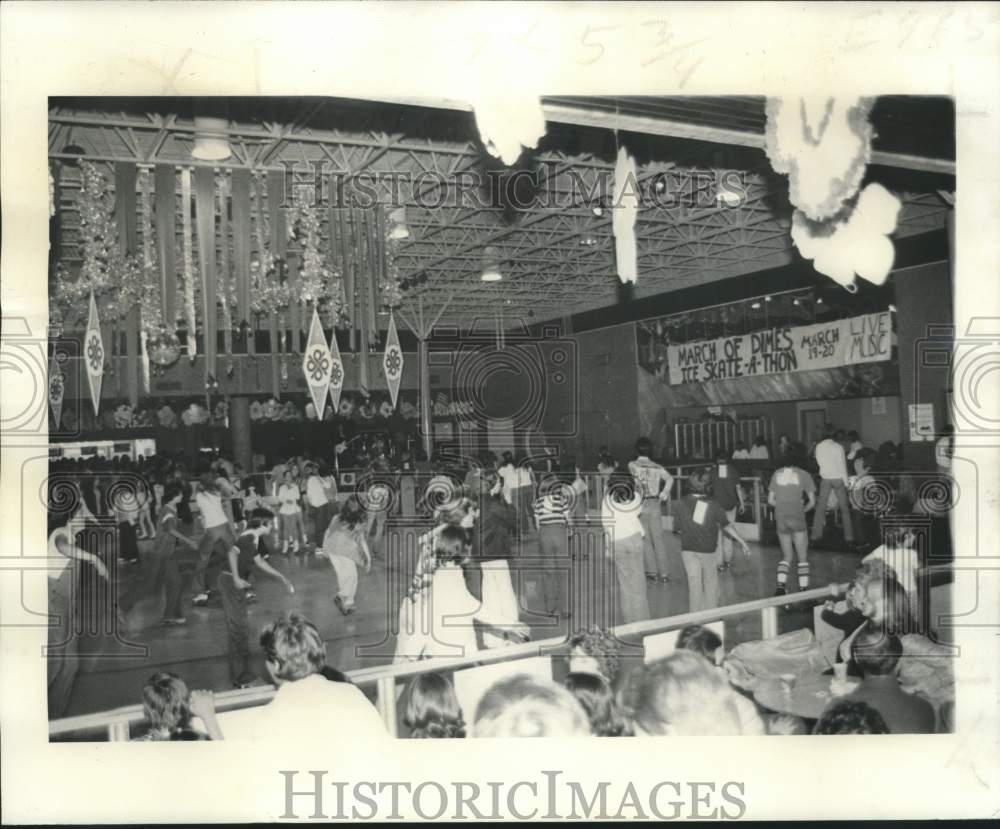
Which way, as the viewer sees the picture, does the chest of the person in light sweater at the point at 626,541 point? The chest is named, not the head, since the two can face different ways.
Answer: away from the camera

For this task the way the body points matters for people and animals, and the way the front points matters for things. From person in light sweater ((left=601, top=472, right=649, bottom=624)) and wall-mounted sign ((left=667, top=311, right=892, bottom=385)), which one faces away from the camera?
the person in light sweater

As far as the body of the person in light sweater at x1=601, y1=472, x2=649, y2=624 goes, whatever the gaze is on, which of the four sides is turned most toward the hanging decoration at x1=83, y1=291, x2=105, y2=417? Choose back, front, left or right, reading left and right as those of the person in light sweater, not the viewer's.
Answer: left

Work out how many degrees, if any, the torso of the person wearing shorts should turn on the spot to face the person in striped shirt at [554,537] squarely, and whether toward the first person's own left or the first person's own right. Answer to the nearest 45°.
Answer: approximately 135° to the first person's own left

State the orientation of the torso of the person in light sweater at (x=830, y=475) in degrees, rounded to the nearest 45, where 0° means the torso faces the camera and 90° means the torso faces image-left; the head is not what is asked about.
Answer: approximately 180°

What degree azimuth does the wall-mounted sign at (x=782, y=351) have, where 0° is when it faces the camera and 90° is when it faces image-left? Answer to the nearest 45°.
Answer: approximately 45°

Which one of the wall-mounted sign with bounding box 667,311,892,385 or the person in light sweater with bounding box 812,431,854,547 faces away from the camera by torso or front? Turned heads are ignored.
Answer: the person in light sweater

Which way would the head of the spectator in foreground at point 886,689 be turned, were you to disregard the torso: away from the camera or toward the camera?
away from the camera

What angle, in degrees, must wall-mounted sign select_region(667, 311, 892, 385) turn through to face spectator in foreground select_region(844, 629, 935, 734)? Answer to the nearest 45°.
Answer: approximately 45° to its left

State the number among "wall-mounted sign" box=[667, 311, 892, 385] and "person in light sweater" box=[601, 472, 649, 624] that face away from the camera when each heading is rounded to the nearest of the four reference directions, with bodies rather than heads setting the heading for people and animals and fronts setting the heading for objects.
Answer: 1

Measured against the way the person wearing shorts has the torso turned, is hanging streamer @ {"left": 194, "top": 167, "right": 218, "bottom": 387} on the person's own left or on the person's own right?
on the person's own left
